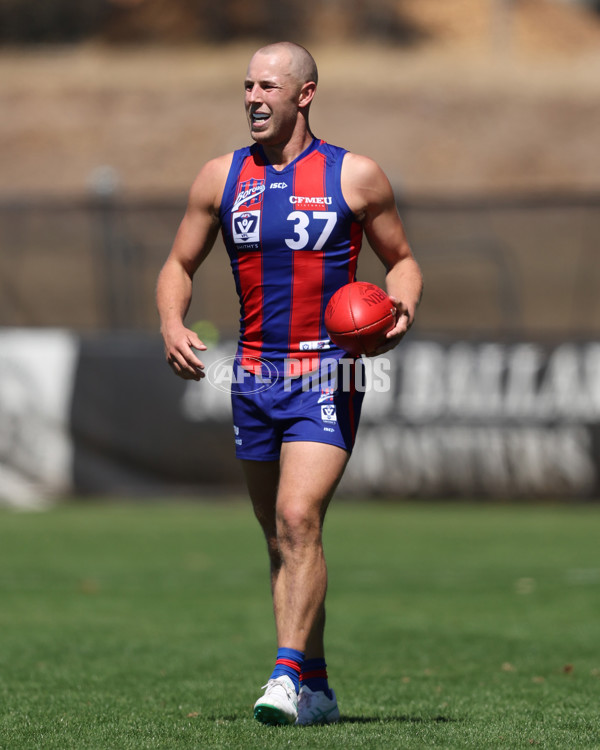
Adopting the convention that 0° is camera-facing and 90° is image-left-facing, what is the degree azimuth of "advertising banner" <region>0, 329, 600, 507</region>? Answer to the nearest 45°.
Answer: approximately 0°
